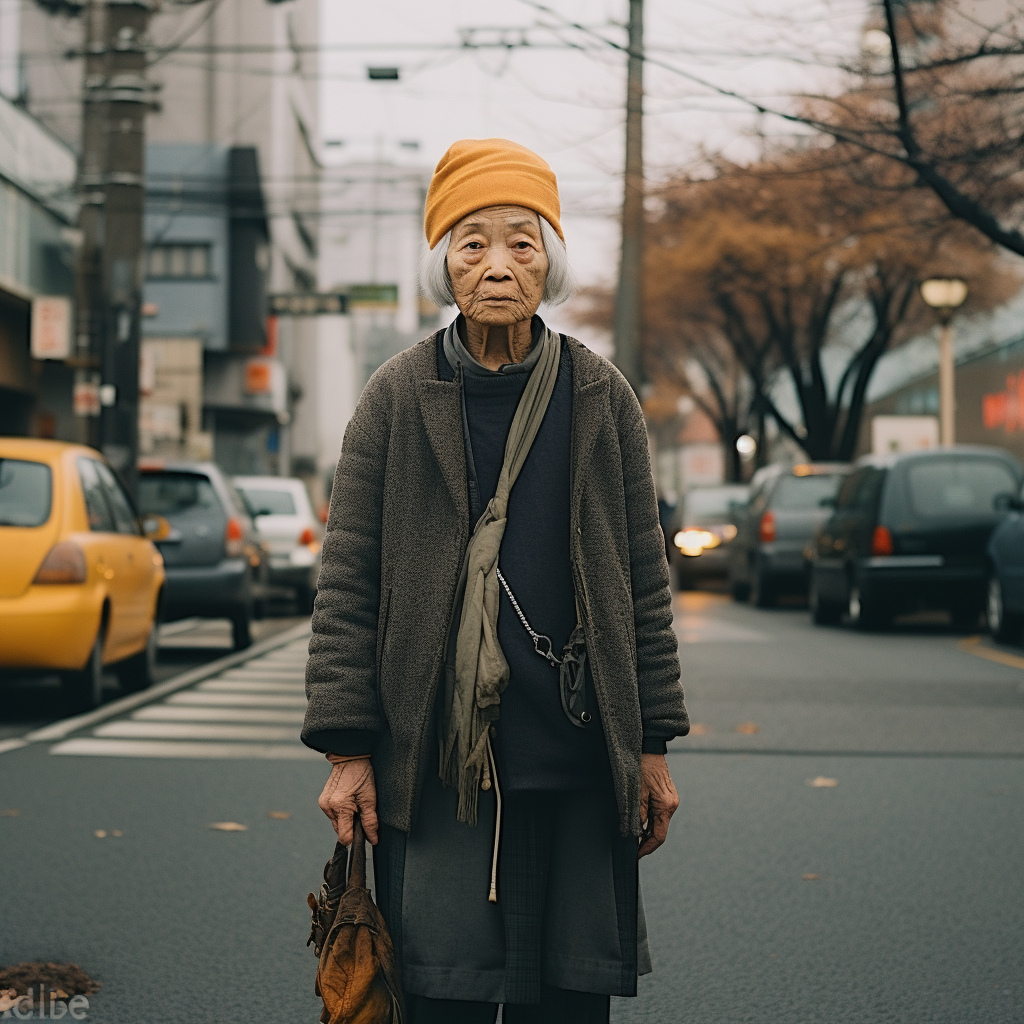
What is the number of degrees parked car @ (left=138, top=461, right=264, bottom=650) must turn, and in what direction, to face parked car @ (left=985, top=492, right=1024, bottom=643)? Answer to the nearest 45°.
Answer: approximately 90° to its right

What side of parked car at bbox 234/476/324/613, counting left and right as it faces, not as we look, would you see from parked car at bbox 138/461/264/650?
back

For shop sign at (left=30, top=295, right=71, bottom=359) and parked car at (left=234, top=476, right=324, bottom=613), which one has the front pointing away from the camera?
the parked car

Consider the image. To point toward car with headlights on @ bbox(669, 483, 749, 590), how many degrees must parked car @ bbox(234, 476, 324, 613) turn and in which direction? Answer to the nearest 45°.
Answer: approximately 45° to its right

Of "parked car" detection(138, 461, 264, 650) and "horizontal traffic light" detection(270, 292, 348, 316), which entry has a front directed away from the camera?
the parked car

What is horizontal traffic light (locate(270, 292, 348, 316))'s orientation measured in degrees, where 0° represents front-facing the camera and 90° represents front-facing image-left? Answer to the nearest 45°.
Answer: approximately 0°

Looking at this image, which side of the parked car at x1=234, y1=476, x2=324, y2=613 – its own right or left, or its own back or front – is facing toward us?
back

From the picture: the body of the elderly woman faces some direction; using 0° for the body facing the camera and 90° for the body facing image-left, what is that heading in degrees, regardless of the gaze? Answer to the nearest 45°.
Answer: approximately 0°
